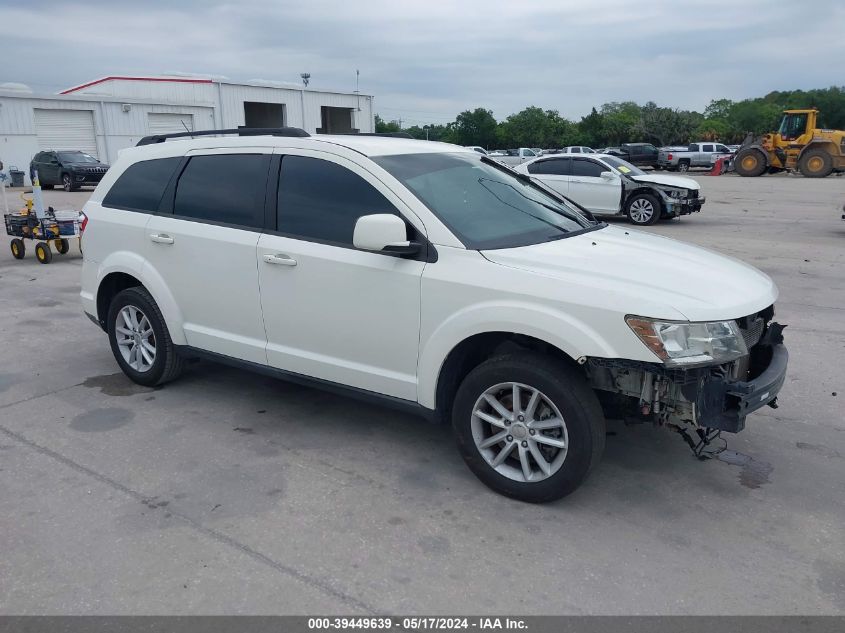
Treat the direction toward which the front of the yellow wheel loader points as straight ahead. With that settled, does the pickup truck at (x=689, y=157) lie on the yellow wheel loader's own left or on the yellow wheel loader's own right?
on the yellow wheel loader's own right

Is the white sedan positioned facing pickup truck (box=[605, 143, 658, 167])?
no

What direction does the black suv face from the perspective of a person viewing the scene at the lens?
facing the viewer and to the right of the viewer

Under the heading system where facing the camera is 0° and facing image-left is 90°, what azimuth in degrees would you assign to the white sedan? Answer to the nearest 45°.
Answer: approximately 315°

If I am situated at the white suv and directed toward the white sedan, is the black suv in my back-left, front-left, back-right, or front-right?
front-left

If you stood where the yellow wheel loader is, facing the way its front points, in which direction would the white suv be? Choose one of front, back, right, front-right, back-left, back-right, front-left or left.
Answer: left

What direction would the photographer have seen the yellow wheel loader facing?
facing to the left of the viewer

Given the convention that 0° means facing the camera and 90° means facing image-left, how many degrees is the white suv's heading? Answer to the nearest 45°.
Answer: approximately 315°

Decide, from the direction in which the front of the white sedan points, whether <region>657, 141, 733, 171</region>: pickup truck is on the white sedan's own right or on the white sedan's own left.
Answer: on the white sedan's own left

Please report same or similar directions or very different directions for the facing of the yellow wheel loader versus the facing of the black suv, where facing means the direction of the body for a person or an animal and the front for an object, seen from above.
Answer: very different directions

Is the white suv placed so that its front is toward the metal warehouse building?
no

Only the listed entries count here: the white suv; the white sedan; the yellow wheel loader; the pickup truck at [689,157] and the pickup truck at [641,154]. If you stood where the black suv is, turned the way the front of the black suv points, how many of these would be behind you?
0

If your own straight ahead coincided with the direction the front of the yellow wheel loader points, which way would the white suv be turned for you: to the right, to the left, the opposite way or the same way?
the opposite way

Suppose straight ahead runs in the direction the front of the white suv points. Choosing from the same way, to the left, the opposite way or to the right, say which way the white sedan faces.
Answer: the same way

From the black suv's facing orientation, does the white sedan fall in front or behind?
in front

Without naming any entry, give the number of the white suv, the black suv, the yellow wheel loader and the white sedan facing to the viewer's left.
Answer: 1
